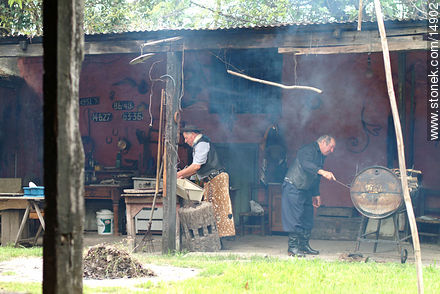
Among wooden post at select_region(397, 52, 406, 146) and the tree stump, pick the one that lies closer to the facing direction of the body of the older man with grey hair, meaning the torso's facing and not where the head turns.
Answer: the wooden post

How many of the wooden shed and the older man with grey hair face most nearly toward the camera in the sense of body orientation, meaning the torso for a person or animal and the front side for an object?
1

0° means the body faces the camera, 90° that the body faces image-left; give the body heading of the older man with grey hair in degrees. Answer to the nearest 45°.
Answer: approximately 270°

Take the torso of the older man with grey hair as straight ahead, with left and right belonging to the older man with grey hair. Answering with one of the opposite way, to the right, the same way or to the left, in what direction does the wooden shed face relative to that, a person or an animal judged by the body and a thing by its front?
to the right

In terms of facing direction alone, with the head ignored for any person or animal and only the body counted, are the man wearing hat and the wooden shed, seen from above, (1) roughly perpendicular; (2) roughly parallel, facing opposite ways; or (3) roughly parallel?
roughly perpendicular

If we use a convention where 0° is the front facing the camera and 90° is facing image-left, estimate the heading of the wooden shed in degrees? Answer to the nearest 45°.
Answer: approximately 0°

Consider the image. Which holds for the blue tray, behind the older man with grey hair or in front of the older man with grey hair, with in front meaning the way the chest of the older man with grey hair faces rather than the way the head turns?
behind
